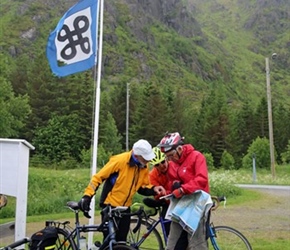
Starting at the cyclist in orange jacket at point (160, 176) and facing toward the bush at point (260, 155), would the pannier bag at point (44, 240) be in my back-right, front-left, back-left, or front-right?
back-left

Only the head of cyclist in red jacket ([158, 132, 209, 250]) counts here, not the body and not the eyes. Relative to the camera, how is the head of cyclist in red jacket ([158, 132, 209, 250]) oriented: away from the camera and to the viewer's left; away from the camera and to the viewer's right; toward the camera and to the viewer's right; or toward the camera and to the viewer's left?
toward the camera and to the viewer's left

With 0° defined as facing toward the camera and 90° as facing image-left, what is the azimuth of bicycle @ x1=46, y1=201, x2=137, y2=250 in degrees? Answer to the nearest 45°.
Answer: approximately 315°

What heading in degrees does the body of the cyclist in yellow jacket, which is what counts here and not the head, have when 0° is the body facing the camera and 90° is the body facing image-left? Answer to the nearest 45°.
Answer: approximately 315°

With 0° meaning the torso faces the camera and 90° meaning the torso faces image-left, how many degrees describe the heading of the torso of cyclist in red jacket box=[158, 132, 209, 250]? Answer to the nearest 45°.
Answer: approximately 45°
